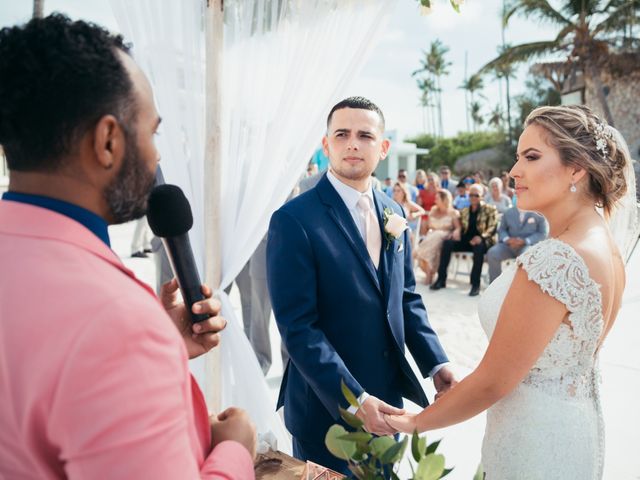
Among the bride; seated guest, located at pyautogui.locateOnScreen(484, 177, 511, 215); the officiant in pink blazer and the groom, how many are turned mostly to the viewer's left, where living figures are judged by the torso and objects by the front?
1

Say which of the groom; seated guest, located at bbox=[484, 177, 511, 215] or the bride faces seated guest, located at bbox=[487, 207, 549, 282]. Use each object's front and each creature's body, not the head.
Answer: seated guest, located at bbox=[484, 177, 511, 215]

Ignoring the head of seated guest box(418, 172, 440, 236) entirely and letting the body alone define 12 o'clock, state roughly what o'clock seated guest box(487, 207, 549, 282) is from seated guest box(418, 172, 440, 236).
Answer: seated guest box(487, 207, 549, 282) is roughly at 10 o'clock from seated guest box(418, 172, 440, 236).

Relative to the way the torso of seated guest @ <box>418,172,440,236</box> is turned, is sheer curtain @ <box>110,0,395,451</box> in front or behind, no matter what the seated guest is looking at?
in front

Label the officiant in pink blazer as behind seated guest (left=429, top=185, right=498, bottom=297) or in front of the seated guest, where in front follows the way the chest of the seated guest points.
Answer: in front

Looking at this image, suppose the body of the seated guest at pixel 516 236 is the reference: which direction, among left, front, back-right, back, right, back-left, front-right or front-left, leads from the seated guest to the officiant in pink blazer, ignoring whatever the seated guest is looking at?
front-left

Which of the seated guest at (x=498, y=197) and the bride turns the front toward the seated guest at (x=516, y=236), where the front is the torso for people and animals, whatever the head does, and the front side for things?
the seated guest at (x=498, y=197)

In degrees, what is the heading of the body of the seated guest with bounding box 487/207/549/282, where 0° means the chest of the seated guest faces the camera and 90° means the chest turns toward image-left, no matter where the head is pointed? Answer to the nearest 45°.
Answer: approximately 45°

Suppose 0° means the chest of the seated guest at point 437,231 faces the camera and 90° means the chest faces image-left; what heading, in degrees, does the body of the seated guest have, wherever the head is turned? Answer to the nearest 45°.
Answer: approximately 45°

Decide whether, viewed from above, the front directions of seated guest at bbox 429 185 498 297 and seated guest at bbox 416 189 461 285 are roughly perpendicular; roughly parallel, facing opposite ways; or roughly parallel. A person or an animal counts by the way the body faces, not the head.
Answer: roughly parallel

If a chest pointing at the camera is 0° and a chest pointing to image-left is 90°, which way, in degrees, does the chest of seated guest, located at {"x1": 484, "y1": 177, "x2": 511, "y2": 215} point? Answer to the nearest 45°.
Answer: approximately 0°

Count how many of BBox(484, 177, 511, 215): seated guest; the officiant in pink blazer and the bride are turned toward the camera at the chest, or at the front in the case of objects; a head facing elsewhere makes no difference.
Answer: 1

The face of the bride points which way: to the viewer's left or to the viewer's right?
to the viewer's left
